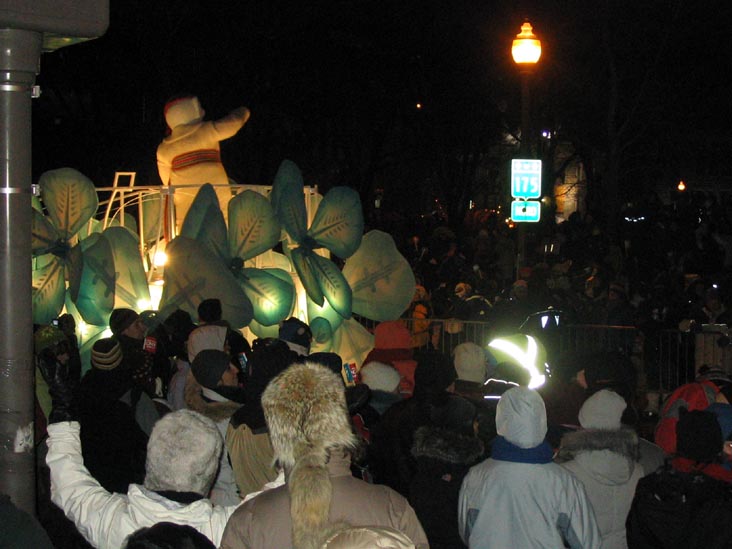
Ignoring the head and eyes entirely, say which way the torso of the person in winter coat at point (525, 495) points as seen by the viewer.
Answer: away from the camera

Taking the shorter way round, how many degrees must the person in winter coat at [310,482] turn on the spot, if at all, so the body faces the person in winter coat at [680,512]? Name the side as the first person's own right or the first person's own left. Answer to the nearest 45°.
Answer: approximately 90° to the first person's own right

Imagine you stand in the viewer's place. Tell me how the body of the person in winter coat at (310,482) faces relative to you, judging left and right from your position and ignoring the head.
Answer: facing away from the viewer

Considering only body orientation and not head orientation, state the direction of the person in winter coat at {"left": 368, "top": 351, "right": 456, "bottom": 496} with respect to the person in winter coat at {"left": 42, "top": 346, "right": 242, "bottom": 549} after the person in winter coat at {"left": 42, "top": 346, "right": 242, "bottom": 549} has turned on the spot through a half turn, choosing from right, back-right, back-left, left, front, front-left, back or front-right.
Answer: back-left

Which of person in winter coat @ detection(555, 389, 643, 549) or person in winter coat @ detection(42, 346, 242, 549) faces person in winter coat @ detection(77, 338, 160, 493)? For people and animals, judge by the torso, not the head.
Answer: person in winter coat @ detection(42, 346, 242, 549)

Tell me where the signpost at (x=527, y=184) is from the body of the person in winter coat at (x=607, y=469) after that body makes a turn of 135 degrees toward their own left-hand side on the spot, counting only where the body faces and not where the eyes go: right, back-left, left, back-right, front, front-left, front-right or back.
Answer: back-right

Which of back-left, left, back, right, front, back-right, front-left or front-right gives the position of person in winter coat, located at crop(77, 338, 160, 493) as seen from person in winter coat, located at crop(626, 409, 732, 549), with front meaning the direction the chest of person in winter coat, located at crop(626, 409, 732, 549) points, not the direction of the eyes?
left

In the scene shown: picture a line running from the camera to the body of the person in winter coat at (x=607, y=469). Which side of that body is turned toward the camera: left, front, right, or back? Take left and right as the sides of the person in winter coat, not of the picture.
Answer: back

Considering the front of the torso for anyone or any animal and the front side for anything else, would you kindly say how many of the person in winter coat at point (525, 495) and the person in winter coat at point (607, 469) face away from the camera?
2

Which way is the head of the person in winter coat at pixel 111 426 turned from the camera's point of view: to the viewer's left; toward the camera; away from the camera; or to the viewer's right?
away from the camera

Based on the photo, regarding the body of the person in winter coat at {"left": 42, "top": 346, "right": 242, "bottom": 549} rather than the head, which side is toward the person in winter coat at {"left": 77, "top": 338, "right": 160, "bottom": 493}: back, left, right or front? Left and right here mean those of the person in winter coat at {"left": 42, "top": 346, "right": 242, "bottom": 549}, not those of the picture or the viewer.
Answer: front

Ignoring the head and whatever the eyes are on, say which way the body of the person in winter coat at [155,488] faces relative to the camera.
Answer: away from the camera

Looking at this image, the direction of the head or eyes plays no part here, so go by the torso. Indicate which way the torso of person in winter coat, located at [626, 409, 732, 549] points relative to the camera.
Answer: away from the camera

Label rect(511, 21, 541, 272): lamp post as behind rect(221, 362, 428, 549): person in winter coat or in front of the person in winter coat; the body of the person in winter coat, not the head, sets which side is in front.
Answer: in front
